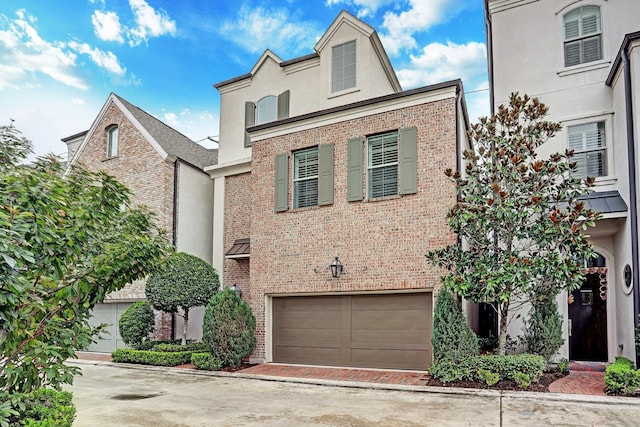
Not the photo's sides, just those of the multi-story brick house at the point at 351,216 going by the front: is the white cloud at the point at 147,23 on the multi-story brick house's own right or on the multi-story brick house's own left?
on the multi-story brick house's own right

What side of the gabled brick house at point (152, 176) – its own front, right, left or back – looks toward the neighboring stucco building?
left

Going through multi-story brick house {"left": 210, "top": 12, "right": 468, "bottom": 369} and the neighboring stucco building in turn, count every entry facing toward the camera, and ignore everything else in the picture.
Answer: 2

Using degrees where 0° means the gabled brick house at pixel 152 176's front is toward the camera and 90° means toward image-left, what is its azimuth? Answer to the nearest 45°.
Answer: approximately 45°

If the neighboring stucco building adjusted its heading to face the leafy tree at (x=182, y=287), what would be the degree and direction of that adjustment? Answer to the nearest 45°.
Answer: approximately 90° to its right

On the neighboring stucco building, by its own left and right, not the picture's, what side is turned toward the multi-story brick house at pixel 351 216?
right

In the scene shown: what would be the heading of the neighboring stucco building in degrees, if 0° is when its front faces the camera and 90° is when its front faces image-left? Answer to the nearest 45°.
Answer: approximately 0°

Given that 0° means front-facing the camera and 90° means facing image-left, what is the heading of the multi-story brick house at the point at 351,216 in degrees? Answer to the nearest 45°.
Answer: approximately 0°
